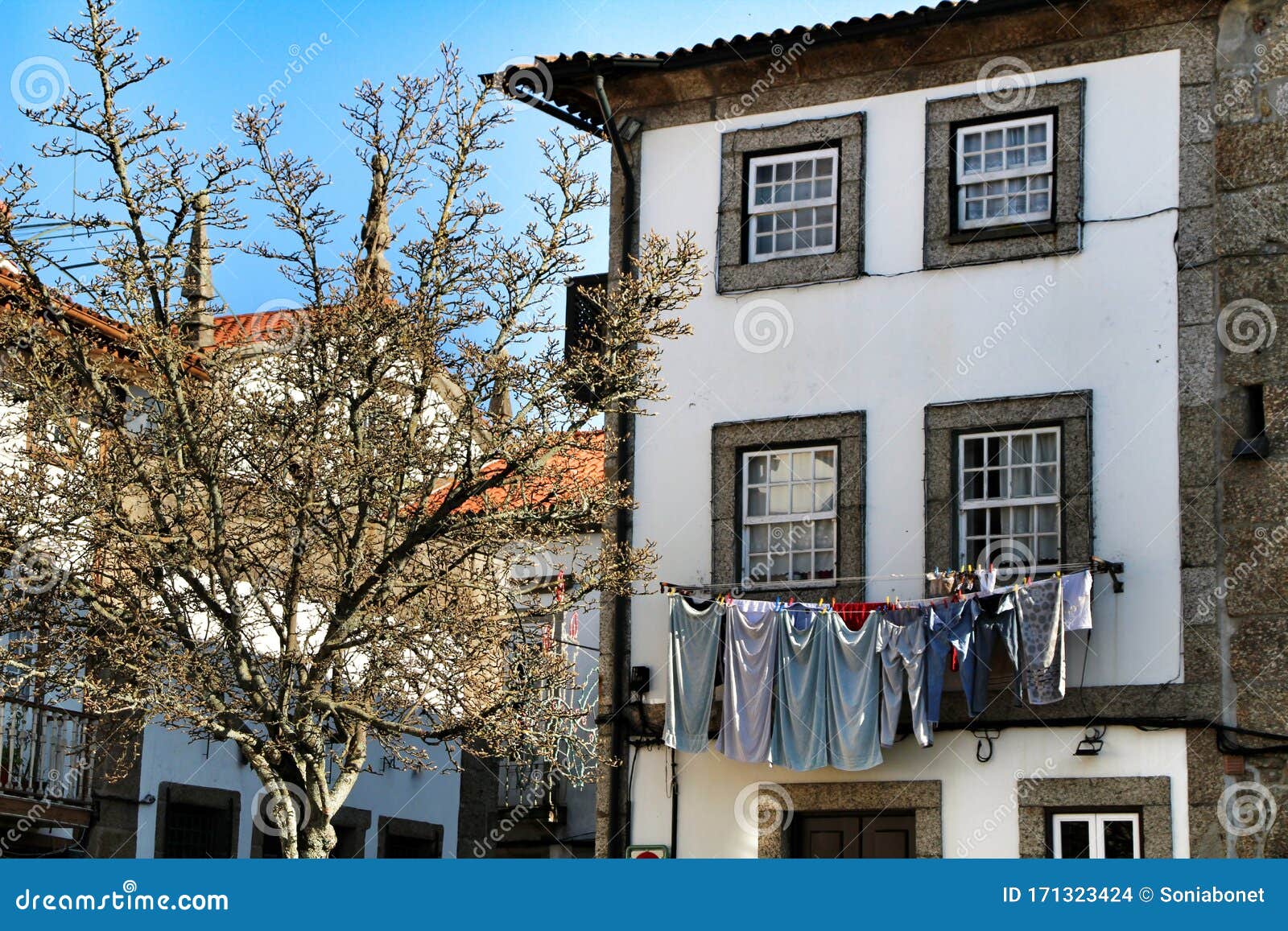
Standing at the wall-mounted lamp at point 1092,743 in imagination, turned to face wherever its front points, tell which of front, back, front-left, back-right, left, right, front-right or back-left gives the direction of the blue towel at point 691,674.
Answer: front-right

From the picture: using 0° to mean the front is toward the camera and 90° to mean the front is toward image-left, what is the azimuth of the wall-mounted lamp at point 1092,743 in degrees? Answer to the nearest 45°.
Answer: approximately 45°

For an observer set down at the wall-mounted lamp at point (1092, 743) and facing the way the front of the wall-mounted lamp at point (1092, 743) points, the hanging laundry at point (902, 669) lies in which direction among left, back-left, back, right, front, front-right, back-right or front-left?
front-right

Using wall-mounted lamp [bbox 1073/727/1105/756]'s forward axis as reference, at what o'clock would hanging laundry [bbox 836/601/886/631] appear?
The hanging laundry is roughly at 2 o'clock from the wall-mounted lamp.

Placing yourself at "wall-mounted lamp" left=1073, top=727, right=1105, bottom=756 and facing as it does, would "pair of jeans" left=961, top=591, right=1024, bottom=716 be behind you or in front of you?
in front

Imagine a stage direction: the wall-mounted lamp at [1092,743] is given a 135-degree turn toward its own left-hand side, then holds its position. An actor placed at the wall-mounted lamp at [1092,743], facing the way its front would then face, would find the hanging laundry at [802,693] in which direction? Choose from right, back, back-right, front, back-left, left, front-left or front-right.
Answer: back
